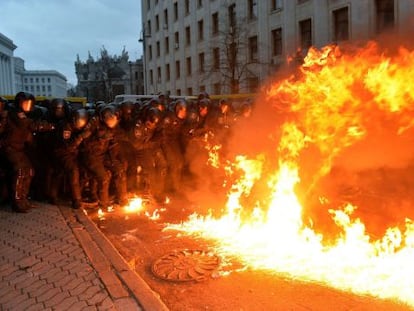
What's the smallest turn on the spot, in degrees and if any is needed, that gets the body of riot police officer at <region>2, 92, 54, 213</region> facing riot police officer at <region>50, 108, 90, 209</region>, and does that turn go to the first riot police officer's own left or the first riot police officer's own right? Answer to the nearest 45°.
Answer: approximately 45° to the first riot police officer's own left

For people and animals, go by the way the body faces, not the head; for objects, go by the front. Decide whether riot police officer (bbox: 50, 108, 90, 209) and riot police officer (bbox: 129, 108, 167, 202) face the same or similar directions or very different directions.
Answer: same or similar directions

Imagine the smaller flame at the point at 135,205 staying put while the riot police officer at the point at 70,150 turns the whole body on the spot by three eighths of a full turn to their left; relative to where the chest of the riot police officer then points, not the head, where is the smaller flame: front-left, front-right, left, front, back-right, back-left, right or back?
right

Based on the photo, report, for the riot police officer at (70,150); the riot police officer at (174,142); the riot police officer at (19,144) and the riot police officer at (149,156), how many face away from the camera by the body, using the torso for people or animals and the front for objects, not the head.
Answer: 0

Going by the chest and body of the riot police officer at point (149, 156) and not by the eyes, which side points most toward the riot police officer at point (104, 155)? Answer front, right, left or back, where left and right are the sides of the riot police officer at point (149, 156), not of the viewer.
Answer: right

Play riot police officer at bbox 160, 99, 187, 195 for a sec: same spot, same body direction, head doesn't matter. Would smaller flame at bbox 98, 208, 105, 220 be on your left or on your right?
on your right

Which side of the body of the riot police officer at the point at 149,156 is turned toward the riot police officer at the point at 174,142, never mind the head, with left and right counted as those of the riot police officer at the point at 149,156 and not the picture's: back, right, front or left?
left

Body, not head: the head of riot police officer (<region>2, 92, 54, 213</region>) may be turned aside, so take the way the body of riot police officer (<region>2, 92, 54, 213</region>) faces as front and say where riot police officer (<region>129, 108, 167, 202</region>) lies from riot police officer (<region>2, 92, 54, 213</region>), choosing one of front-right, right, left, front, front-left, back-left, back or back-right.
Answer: front-left

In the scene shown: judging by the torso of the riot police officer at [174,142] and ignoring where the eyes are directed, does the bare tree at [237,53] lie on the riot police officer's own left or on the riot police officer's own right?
on the riot police officer's own left

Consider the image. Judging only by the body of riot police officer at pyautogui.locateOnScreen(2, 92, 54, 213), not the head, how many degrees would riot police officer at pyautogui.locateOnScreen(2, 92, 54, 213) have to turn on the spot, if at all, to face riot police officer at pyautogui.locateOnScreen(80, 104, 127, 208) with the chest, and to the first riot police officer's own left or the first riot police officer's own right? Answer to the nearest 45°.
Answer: approximately 45° to the first riot police officer's own left

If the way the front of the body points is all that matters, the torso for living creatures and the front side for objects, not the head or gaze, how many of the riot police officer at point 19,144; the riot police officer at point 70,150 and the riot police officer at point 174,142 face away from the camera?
0

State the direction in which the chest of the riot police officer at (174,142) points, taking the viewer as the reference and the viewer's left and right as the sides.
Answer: facing the viewer and to the right of the viewer

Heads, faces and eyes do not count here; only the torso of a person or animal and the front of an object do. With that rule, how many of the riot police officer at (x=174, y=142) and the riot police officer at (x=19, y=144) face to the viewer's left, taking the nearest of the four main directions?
0
